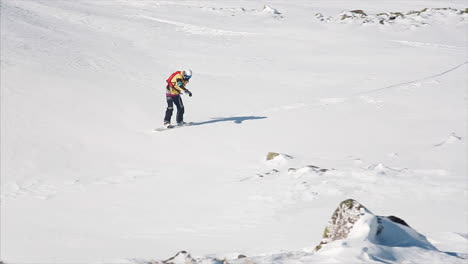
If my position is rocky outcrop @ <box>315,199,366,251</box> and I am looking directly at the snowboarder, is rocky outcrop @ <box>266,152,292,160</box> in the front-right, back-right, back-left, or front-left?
front-right

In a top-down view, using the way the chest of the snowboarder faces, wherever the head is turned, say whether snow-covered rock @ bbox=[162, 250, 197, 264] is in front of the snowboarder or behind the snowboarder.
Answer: in front

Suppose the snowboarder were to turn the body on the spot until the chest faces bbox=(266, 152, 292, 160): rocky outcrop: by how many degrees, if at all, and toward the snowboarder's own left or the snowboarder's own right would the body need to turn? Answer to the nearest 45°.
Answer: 0° — they already face it

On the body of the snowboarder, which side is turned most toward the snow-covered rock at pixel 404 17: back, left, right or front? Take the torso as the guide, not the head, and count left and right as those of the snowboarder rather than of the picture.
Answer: left

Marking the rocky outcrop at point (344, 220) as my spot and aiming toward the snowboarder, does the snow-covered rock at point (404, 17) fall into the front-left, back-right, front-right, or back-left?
front-right

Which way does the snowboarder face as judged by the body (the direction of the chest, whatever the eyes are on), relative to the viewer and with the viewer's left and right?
facing the viewer and to the right of the viewer

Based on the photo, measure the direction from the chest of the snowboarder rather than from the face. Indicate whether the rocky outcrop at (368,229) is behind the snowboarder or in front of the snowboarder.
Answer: in front

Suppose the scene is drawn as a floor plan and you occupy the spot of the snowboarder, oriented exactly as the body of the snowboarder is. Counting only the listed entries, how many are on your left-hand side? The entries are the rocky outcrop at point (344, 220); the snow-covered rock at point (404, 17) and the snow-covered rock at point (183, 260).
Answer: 1

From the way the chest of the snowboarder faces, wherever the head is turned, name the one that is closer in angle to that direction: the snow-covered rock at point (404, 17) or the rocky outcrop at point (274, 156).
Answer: the rocky outcrop
